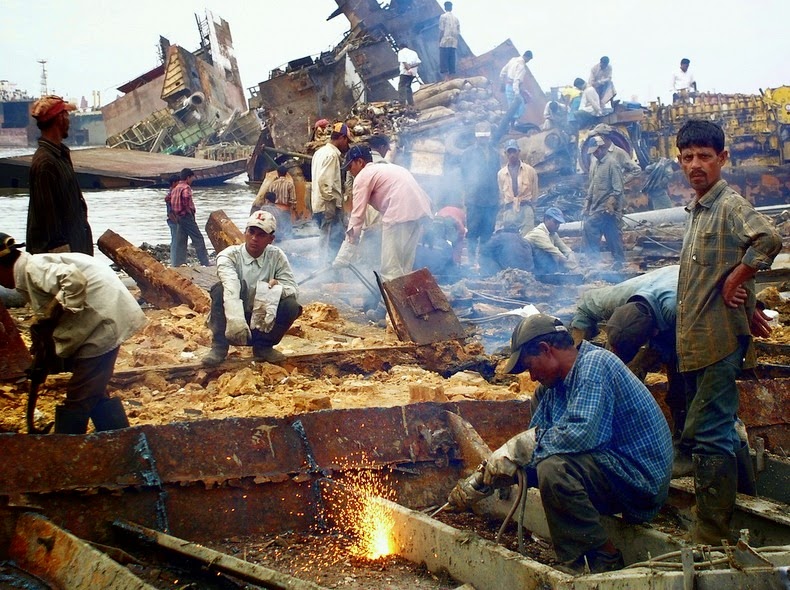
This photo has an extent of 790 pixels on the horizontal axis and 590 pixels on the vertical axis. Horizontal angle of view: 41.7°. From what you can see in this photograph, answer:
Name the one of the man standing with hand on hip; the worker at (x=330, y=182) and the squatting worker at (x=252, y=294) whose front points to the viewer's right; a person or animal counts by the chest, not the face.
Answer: the worker

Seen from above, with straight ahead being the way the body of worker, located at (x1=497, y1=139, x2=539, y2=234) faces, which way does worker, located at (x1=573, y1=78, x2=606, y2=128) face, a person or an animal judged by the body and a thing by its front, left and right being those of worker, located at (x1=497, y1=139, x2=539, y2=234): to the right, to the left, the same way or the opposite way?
to the right

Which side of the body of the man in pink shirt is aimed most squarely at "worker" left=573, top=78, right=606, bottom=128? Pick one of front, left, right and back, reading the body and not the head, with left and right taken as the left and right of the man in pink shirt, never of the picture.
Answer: right

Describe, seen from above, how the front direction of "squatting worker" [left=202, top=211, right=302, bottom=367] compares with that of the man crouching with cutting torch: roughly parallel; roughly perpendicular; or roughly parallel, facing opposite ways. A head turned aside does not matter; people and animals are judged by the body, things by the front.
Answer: roughly perpendicular

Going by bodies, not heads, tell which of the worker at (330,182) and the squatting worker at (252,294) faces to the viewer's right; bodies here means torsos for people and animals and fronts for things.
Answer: the worker

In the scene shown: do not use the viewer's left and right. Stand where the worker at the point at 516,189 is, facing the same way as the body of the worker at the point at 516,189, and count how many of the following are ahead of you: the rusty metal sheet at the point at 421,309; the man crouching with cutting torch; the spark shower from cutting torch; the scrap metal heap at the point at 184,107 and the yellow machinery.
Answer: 3

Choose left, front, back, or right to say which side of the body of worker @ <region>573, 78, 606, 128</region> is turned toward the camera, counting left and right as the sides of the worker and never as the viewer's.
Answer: left

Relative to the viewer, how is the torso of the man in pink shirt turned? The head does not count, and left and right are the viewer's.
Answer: facing to the left of the viewer

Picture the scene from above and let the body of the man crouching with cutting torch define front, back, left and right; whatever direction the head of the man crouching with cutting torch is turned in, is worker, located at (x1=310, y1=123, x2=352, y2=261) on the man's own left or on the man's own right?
on the man's own right

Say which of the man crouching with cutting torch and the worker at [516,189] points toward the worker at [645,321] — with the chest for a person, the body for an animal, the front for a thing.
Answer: the worker at [516,189]
